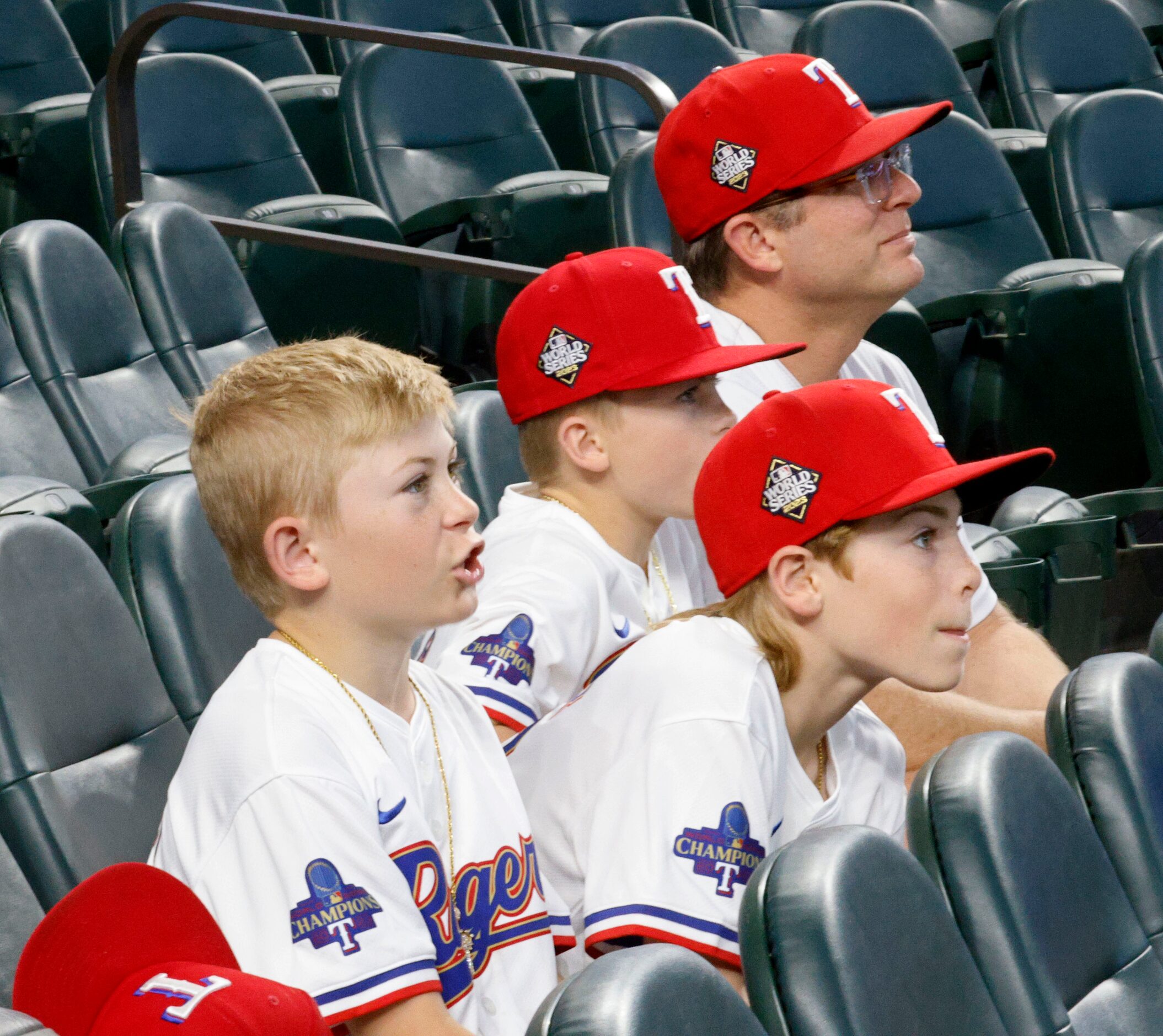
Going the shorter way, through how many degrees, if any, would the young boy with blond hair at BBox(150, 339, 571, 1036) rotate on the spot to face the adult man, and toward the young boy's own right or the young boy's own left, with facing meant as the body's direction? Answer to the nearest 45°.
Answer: approximately 90° to the young boy's own left

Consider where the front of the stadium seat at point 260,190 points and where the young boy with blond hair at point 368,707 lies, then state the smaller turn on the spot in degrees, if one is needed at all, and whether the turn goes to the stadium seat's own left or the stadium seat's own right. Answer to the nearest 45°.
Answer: approximately 45° to the stadium seat's own right

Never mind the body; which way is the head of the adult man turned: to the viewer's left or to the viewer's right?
to the viewer's right

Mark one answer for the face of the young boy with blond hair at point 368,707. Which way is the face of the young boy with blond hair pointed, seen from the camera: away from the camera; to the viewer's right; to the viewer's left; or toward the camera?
to the viewer's right

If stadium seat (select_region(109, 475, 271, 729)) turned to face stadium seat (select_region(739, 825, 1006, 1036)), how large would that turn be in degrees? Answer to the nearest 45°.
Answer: approximately 45° to its right

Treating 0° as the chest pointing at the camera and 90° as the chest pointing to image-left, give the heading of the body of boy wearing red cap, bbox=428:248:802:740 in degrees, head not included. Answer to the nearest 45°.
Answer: approximately 315°

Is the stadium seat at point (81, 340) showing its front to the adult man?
yes

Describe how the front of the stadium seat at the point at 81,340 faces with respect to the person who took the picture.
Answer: facing the viewer and to the right of the viewer

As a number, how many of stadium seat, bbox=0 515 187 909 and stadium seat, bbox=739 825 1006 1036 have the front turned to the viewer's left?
0

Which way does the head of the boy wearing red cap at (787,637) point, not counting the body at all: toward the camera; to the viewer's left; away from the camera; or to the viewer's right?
to the viewer's right

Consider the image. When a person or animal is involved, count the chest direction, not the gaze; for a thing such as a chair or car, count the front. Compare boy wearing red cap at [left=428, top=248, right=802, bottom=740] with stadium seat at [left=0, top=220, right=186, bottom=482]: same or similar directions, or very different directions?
same or similar directions

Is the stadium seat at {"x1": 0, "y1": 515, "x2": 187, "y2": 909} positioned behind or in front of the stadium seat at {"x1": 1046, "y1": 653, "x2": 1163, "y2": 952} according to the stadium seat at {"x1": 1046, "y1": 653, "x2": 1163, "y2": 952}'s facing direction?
behind
